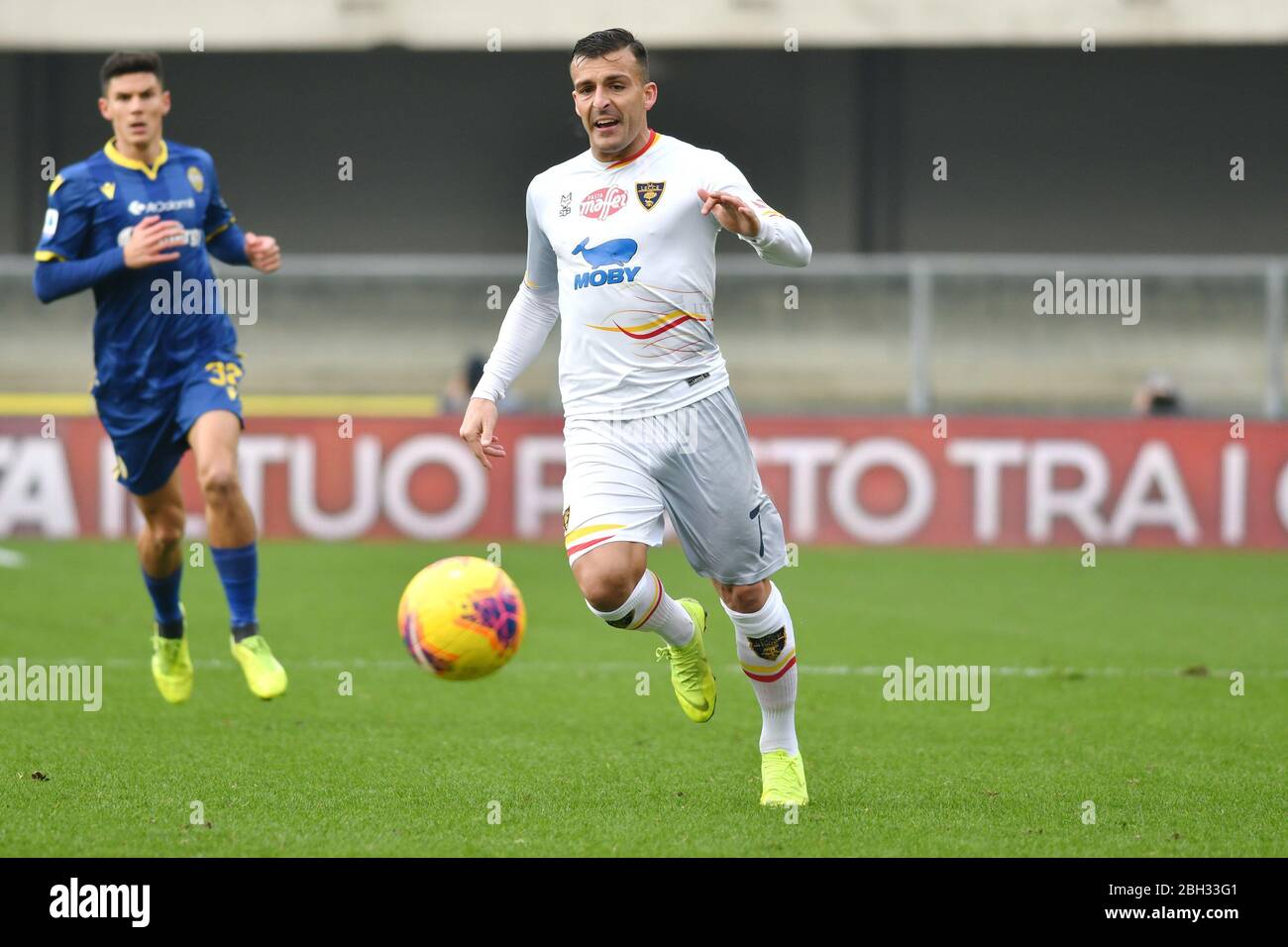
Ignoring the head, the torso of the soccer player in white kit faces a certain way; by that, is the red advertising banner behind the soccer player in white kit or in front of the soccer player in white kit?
behind

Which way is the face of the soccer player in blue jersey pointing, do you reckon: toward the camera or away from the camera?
toward the camera

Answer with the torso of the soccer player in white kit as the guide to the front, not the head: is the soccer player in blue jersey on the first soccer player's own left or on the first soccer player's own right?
on the first soccer player's own right

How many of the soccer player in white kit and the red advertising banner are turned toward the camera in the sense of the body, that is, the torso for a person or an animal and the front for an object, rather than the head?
2

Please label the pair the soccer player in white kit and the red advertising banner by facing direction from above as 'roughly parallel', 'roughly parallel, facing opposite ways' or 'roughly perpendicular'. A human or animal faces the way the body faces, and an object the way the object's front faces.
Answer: roughly parallel

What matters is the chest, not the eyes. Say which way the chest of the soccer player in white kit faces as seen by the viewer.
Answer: toward the camera

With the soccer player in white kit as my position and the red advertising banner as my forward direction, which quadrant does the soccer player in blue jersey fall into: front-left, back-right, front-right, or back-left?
front-left

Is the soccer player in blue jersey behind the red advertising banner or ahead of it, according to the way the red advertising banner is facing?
ahead

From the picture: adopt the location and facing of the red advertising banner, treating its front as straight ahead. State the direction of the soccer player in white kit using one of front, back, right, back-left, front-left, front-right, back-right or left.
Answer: front

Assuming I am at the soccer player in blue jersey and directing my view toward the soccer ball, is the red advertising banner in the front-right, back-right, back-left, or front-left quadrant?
back-left
